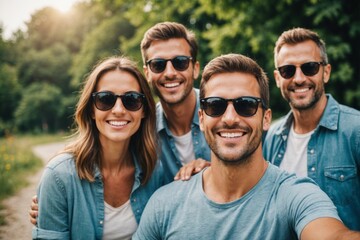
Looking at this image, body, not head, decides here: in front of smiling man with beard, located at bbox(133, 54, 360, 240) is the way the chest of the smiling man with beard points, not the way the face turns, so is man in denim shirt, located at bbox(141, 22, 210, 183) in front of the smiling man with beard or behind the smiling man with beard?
behind

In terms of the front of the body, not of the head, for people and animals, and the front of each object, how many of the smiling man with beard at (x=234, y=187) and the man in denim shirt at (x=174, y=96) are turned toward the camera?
2

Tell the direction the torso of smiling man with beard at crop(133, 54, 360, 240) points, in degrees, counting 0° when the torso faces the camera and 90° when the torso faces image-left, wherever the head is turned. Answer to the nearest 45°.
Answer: approximately 0°

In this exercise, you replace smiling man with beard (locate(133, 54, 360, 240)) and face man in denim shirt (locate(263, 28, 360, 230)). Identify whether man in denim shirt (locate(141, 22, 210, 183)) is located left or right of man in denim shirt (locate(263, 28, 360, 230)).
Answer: left

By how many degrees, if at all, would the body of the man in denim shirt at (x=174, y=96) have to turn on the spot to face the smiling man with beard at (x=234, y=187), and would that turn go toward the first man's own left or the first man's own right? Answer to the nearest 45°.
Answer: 0° — they already face them

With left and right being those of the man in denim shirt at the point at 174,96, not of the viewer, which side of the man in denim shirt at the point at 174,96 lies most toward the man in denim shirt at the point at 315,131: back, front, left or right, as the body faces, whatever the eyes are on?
left

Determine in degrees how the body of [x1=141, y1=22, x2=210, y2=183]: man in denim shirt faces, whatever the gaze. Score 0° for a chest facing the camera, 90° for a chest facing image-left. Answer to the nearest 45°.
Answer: approximately 0°

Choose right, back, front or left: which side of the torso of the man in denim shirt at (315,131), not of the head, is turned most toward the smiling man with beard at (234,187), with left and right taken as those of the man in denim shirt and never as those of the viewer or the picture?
front

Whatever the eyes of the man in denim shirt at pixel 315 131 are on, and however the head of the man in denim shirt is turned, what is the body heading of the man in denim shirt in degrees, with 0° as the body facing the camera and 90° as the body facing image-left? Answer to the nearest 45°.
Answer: approximately 45°

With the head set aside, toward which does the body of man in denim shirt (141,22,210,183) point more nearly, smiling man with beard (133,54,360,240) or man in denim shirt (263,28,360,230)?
the smiling man with beard
